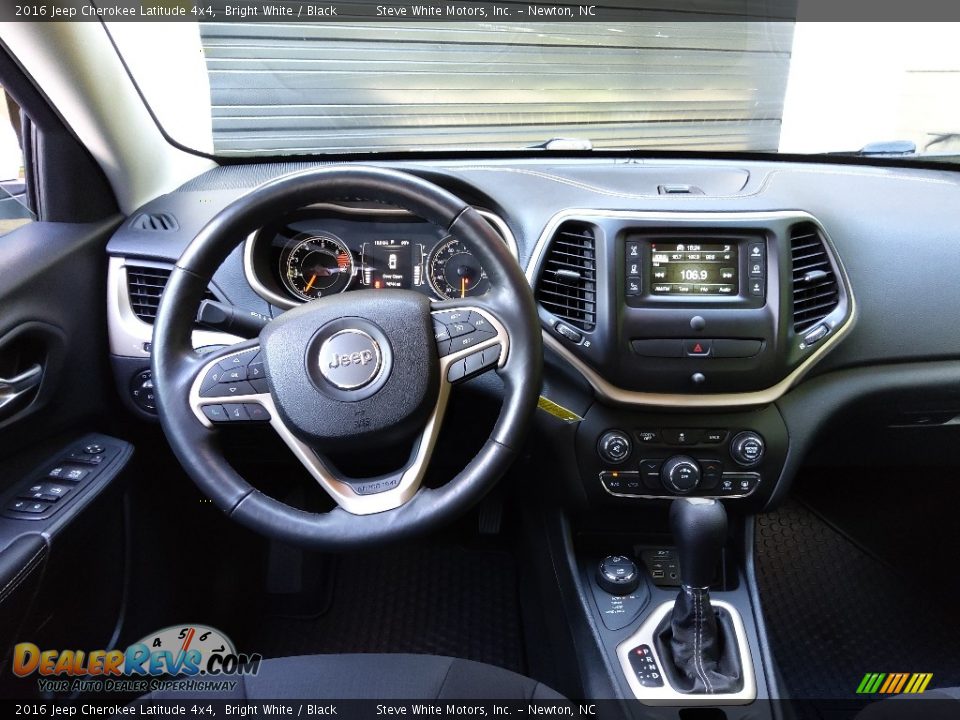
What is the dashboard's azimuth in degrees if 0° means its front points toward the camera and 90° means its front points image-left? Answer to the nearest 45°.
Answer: approximately 0°
